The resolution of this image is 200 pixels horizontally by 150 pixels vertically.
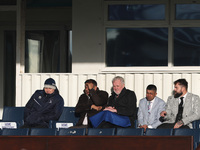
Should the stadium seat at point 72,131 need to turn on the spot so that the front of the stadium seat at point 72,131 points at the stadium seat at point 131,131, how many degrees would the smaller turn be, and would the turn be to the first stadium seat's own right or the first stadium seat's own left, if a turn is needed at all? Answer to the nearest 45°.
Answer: approximately 90° to the first stadium seat's own left

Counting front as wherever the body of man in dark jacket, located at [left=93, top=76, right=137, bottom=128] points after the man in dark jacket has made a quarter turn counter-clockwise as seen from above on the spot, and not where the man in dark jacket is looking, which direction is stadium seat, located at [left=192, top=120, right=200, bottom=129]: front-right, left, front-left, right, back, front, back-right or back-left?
front-left

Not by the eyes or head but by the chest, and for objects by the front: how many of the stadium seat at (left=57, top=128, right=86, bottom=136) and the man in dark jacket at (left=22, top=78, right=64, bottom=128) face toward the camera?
2

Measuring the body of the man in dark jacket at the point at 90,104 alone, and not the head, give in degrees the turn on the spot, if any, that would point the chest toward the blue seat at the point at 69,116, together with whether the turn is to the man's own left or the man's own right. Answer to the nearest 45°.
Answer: approximately 90° to the man's own right

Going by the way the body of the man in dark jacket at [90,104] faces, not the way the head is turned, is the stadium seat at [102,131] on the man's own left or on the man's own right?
on the man's own left

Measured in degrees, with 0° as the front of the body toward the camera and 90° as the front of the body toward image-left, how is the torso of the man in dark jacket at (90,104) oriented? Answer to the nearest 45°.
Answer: approximately 45°

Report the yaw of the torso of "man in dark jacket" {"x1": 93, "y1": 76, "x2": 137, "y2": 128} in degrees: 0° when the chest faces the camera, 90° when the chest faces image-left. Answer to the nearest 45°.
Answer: approximately 45°

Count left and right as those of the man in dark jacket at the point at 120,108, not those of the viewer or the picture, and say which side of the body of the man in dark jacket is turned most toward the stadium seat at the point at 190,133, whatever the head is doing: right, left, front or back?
left

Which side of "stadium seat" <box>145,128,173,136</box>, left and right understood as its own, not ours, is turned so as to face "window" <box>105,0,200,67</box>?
back

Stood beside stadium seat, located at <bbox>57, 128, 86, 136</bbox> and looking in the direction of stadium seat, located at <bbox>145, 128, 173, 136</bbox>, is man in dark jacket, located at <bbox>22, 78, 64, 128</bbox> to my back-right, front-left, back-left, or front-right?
back-left
